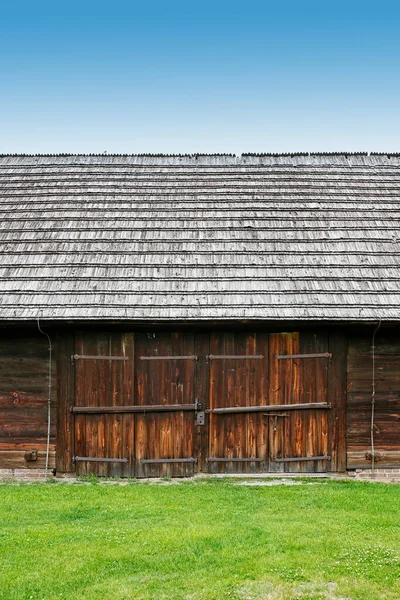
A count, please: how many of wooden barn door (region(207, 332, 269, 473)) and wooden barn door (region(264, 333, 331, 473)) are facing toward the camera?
2

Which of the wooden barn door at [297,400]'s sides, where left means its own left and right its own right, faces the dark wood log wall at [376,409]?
left

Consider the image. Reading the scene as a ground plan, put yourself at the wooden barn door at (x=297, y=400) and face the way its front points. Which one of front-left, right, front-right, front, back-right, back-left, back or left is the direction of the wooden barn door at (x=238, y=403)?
right

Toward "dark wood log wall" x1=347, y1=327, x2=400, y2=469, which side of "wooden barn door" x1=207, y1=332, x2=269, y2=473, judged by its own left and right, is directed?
left

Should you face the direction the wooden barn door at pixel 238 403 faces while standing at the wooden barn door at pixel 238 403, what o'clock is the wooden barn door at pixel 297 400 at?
the wooden barn door at pixel 297 400 is roughly at 9 o'clock from the wooden barn door at pixel 238 403.

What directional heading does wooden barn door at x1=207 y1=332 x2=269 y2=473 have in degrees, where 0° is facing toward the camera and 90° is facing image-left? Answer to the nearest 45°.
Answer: approximately 0°
